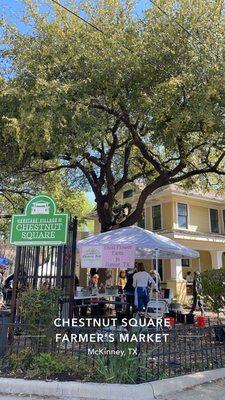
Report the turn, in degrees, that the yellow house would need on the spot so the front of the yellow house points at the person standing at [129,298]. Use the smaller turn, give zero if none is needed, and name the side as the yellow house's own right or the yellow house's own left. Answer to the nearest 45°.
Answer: approximately 45° to the yellow house's own right

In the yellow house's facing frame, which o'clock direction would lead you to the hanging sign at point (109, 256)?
The hanging sign is roughly at 2 o'clock from the yellow house.

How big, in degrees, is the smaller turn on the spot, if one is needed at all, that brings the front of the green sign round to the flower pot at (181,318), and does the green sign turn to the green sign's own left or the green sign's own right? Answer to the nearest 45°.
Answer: approximately 135° to the green sign's own left

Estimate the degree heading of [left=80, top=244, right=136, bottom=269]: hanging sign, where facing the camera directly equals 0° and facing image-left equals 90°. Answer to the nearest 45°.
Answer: approximately 0°

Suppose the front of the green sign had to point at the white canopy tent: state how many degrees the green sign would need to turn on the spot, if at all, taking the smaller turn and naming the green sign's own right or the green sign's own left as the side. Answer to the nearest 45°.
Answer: approximately 135° to the green sign's own left

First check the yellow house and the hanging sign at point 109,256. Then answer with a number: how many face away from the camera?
0
